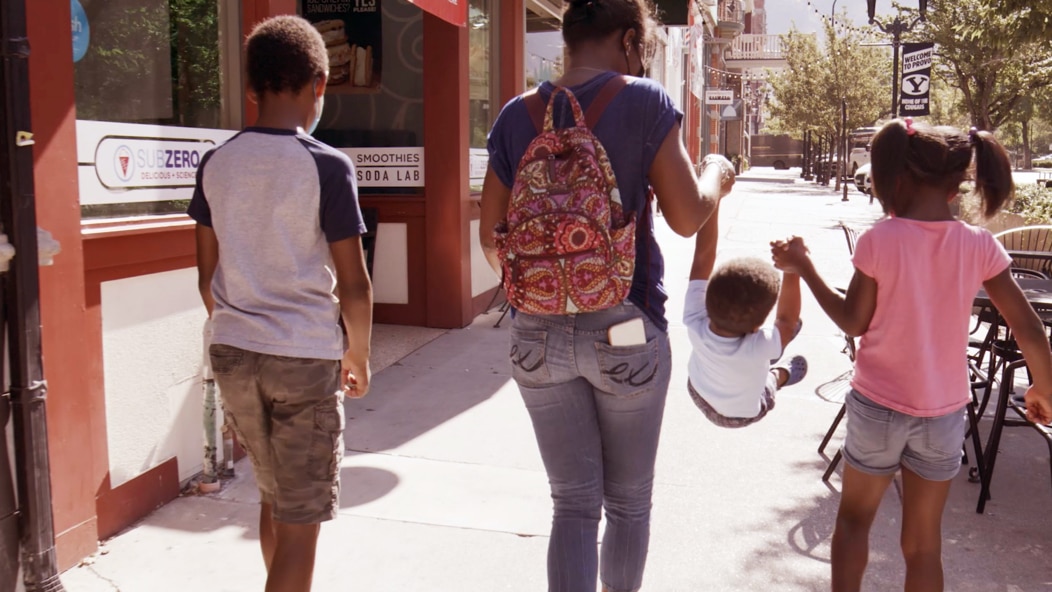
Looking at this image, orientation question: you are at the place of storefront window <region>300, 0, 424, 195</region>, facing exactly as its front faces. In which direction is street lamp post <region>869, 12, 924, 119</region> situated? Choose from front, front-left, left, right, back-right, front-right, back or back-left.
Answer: back-left

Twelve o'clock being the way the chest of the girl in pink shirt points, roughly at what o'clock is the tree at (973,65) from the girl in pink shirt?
The tree is roughly at 12 o'clock from the girl in pink shirt.

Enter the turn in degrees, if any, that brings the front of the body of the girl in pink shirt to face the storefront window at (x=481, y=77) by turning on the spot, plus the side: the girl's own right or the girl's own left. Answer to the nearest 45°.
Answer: approximately 45° to the girl's own left

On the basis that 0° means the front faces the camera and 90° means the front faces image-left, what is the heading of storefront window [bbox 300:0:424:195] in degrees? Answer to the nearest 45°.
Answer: approximately 0°

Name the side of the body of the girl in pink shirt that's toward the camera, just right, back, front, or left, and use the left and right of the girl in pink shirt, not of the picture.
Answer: back

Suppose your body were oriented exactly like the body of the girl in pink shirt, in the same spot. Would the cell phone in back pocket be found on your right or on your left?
on your left

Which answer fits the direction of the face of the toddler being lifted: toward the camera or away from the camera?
away from the camera

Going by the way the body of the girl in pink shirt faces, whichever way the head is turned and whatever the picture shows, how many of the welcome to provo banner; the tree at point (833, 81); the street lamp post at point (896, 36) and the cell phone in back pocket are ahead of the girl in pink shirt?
3

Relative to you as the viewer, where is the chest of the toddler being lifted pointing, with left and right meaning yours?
facing away from the viewer and to the right of the viewer

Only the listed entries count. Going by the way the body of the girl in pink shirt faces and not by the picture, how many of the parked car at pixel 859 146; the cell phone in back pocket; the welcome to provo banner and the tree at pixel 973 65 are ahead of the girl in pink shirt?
3

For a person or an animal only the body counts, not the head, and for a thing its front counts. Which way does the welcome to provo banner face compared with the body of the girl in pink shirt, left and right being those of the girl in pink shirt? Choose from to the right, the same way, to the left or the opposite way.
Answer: the opposite way
